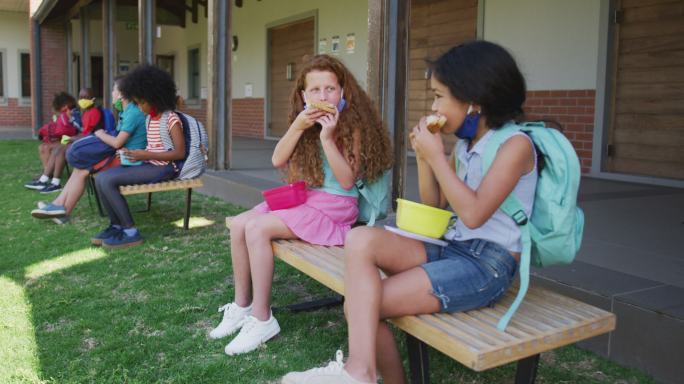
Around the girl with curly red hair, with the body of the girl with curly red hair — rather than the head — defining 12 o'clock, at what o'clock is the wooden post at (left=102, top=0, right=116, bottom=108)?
The wooden post is roughly at 4 o'clock from the girl with curly red hair.

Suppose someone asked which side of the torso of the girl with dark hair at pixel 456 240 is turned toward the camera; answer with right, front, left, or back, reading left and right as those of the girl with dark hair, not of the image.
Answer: left

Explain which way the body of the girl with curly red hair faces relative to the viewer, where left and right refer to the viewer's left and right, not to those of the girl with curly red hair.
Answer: facing the viewer and to the left of the viewer

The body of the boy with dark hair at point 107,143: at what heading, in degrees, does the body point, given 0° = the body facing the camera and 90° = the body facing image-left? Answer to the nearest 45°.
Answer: approximately 90°

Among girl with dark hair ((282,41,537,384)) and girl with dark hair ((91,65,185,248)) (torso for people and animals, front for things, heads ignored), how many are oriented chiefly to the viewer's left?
2

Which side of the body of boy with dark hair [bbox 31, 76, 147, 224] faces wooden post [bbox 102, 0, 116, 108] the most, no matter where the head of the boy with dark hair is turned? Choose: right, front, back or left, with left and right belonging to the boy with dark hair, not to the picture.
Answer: right

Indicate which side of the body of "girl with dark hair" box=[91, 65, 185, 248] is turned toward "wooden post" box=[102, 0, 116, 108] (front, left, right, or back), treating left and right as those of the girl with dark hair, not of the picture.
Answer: right

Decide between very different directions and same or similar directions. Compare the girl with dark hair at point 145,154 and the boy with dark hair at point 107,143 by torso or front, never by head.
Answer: same or similar directions

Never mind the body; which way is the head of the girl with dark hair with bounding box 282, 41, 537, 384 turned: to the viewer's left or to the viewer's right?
to the viewer's left

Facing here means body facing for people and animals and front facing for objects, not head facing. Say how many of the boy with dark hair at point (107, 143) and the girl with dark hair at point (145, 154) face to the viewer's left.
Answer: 2

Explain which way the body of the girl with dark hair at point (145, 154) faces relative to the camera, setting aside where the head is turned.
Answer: to the viewer's left

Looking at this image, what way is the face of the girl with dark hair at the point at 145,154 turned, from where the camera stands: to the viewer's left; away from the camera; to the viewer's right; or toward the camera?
to the viewer's left
